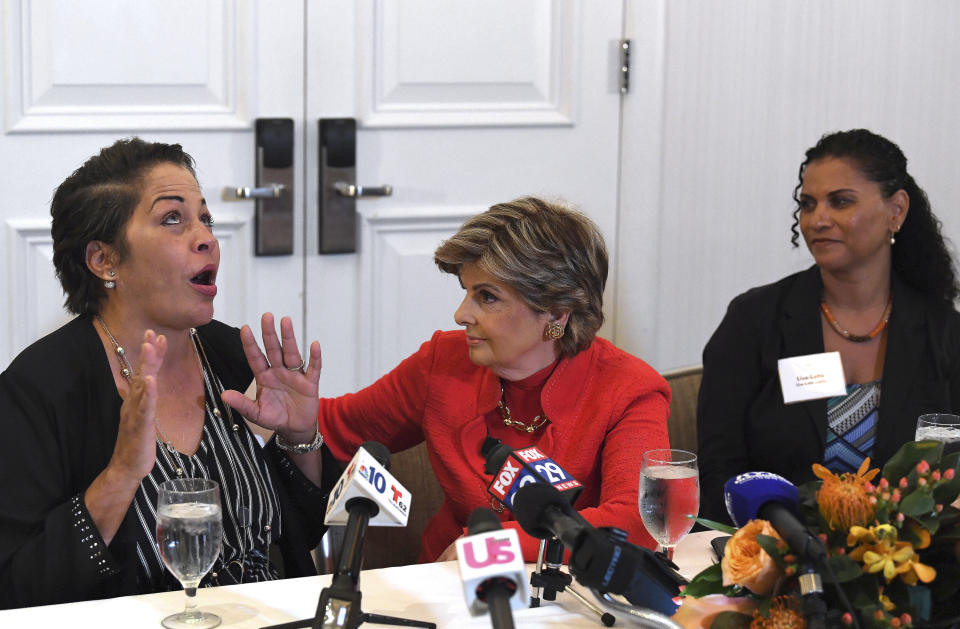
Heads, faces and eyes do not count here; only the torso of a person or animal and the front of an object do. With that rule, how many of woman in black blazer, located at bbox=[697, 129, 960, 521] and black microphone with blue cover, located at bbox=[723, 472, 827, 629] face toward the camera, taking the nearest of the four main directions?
1

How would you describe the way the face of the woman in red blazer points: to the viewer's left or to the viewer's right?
to the viewer's left

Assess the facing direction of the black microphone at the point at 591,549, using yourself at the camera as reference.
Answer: facing away from the viewer and to the left of the viewer

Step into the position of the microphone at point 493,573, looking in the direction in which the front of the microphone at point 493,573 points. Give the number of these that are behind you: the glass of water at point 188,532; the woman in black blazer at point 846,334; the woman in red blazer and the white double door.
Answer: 0

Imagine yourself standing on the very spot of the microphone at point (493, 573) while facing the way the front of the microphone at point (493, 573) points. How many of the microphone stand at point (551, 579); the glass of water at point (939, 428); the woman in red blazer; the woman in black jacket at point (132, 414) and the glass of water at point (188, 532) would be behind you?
0

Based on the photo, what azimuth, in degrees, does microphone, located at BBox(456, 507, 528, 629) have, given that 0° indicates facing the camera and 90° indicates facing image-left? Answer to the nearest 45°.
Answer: approximately 180°

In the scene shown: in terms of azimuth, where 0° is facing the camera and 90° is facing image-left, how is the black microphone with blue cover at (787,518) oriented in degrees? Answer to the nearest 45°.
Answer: approximately 135°

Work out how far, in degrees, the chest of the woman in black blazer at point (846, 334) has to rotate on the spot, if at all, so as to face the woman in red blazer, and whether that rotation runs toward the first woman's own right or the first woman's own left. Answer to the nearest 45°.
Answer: approximately 45° to the first woman's own right

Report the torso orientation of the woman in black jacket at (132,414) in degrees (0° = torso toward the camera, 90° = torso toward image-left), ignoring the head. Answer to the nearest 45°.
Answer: approximately 315°

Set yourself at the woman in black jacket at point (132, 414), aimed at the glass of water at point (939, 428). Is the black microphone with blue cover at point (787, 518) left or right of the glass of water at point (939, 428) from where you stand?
right

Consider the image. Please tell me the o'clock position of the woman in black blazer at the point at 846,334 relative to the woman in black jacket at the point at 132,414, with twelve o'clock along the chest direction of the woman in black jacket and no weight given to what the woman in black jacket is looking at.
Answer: The woman in black blazer is roughly at 10 o'clock from the woman in black jacket.

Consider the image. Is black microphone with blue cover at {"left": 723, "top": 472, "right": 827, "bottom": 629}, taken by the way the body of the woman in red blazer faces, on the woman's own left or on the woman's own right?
on the woman's own left

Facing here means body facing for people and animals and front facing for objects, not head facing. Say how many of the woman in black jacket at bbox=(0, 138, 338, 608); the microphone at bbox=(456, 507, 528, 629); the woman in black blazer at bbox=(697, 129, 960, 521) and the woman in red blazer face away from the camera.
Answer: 1

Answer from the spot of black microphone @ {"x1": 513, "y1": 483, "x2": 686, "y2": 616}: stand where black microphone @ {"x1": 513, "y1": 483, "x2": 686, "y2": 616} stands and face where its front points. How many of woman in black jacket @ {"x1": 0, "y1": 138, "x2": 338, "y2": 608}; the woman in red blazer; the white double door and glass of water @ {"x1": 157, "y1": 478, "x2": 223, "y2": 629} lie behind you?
0

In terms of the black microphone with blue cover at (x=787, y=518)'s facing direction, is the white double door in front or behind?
in front

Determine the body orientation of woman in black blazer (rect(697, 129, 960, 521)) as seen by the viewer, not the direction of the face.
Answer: toward the camera

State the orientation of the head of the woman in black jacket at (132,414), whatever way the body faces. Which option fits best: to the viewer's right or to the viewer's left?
to the viewer's right
